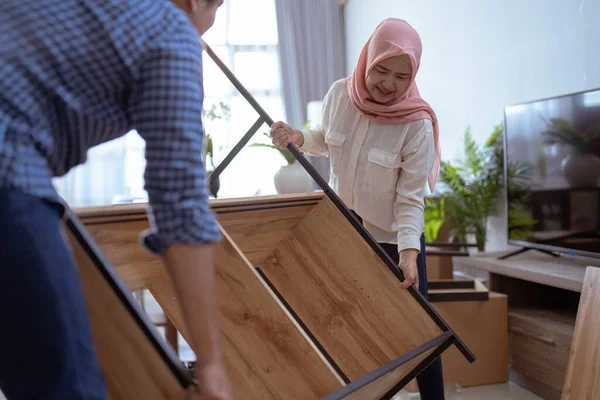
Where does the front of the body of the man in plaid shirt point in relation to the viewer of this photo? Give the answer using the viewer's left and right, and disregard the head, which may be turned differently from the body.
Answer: facing to the right of the viewer

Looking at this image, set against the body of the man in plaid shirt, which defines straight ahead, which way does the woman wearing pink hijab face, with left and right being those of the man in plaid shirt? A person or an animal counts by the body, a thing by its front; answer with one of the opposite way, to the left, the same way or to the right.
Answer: the opposite way

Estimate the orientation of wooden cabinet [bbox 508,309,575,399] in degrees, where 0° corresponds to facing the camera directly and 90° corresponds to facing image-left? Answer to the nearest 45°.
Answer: approximately 45°

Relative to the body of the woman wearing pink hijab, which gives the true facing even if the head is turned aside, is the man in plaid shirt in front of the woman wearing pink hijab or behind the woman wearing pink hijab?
in front

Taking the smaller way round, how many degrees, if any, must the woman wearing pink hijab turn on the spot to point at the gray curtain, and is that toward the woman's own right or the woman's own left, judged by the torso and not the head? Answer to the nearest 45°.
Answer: approximately 135° to the woman's own right

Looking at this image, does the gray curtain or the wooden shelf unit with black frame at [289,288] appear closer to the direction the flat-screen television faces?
the wooden shelf unit with black frame

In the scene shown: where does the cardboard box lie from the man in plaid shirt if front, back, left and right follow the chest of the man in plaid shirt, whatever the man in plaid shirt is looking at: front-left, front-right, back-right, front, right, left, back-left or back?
front-left

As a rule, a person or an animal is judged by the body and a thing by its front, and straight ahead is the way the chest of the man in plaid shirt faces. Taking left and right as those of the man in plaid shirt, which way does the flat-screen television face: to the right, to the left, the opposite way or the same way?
the opposite way
